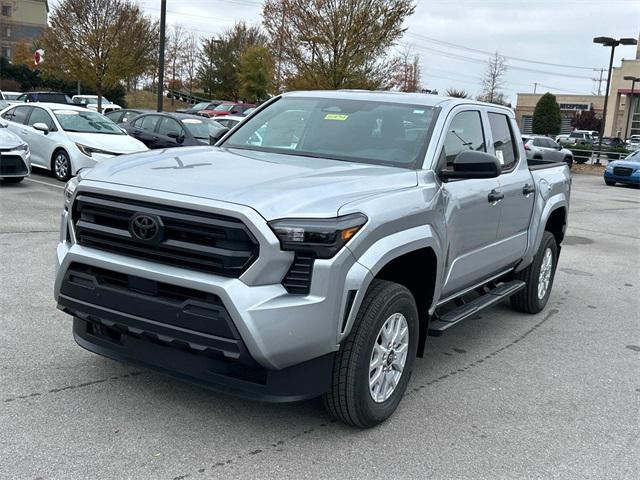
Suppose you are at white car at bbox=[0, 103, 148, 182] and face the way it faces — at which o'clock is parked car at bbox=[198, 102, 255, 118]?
The parked car is roughly at 8 o'clock from the white car.

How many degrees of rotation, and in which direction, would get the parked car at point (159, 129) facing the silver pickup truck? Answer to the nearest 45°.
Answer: approximately 45° to its right

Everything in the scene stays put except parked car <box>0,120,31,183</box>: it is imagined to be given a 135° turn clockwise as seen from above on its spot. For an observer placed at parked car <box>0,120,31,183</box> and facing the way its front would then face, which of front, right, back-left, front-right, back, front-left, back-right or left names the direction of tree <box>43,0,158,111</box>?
right

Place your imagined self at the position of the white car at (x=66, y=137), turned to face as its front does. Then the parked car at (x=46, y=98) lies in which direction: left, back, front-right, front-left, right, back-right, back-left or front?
back-left

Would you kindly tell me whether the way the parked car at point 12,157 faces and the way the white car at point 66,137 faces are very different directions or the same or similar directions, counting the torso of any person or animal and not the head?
same or similar directions

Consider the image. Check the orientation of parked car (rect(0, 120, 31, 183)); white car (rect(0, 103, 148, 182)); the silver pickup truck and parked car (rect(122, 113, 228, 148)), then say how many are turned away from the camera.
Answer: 0

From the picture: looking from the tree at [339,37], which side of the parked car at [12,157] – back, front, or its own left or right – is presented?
left

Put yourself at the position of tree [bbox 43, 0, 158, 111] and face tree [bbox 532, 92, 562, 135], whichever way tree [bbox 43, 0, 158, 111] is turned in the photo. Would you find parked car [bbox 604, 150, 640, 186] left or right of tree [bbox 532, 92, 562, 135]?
right

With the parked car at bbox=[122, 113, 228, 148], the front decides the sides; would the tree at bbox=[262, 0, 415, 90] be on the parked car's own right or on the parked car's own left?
on the parked car's own left

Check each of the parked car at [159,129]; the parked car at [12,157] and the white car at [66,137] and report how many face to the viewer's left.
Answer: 0

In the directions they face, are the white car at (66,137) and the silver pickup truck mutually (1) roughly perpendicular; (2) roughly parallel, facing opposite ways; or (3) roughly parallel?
roughly perpendicular

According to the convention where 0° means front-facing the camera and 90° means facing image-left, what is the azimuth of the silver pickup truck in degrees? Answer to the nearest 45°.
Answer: approximately 45°

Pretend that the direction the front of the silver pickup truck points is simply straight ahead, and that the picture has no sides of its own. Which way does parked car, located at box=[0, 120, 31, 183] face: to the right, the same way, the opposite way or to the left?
to the left

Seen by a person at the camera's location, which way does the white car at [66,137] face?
facing the viewer and to the right of the viewer

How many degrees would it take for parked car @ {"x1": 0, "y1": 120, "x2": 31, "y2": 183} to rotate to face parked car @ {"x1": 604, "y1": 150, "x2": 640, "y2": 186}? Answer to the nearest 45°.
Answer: approximately 45° to its left

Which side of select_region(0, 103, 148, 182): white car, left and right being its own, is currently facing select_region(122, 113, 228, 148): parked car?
left

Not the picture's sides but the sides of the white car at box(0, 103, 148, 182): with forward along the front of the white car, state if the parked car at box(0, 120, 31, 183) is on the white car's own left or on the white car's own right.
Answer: on the white car's own right

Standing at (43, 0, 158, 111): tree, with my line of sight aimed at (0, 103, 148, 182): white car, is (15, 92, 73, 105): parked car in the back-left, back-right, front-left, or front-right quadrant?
back-right

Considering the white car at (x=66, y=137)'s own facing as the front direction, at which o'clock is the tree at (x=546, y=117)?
The tree is roughly at 9 o'clock from the white car.

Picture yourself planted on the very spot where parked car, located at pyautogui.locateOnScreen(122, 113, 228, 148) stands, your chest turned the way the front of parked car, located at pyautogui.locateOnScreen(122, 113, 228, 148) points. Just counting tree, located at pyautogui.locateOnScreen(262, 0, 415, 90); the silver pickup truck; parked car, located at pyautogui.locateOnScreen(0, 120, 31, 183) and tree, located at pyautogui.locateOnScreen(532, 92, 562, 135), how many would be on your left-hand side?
2

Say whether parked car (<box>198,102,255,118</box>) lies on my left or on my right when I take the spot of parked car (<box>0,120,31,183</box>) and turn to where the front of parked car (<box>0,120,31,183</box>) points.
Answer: on my left
